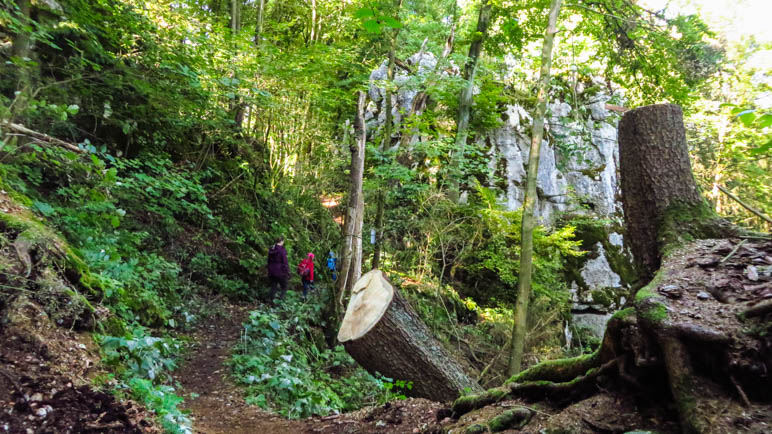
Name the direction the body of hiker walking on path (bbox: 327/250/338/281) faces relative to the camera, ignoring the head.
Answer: away from the camera

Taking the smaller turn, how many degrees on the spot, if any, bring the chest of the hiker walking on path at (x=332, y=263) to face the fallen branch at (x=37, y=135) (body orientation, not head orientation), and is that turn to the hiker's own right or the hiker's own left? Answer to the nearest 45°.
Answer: approximately 180°

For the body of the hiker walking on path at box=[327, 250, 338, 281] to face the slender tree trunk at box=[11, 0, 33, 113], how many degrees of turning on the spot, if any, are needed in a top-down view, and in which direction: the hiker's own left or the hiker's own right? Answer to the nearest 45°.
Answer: approximately 135° to the hiker's own left

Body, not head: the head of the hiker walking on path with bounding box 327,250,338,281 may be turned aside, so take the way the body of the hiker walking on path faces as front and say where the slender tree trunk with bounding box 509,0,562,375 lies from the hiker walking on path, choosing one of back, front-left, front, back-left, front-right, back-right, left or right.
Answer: back-right

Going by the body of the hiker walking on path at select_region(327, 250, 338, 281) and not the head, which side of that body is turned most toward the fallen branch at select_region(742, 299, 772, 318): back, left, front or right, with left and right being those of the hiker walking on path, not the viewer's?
back

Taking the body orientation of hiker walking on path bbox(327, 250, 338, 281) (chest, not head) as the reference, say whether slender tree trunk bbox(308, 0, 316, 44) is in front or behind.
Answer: in front

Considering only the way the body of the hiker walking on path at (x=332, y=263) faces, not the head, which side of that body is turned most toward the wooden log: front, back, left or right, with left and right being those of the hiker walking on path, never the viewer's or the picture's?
back
